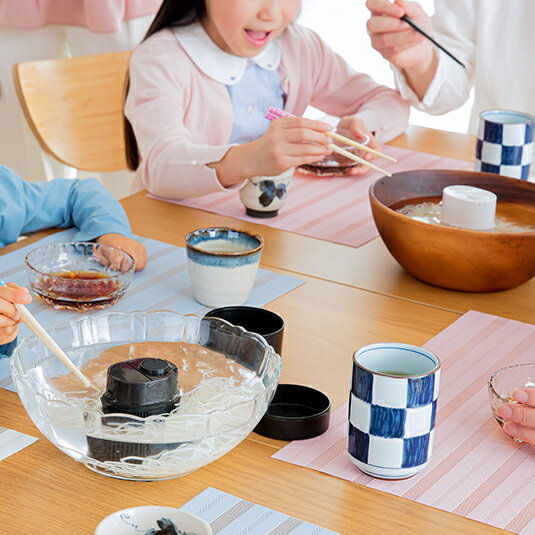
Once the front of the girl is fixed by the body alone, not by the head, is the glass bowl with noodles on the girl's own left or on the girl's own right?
on the girl's own right

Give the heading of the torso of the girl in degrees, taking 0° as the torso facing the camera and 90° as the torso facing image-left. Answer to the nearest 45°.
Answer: approximately 315°

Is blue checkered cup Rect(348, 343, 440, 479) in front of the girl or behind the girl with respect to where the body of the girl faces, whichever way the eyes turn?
in front

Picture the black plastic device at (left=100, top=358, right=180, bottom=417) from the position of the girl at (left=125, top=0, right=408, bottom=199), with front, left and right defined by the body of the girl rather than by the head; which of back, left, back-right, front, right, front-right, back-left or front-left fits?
front-right

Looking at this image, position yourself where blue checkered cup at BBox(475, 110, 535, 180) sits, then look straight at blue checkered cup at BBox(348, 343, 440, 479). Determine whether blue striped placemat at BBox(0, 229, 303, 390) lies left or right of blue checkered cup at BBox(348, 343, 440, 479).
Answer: right

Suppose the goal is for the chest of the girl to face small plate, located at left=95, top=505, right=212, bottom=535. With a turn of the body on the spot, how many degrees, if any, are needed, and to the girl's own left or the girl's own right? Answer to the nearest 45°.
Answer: approximately 45° to the girl's own right
